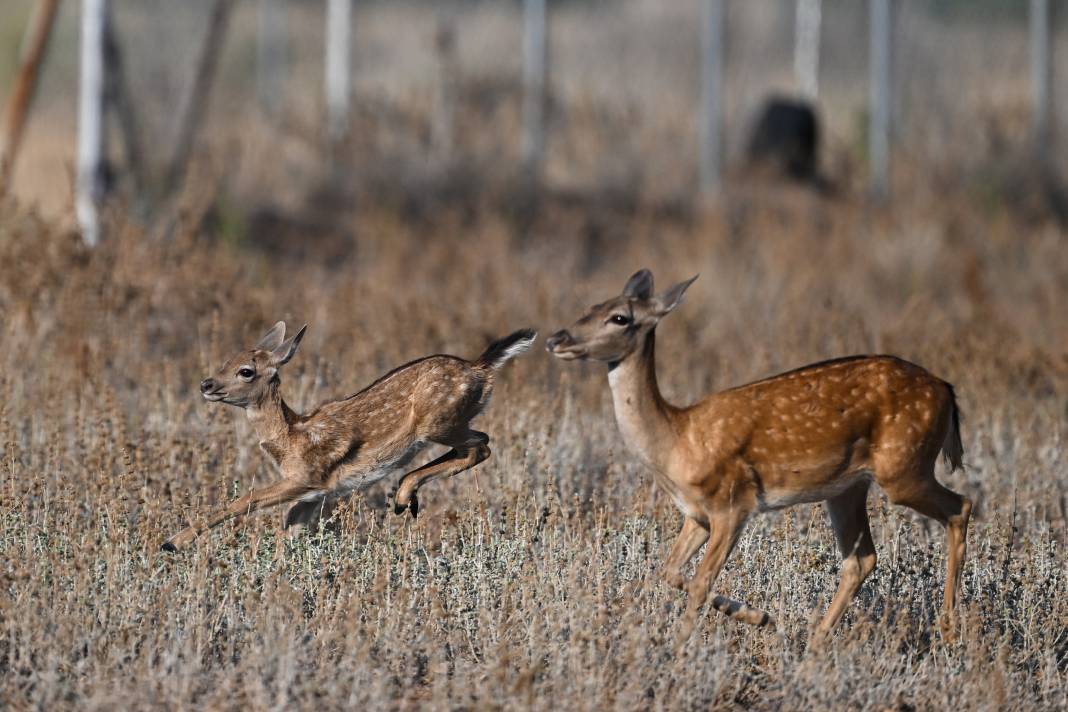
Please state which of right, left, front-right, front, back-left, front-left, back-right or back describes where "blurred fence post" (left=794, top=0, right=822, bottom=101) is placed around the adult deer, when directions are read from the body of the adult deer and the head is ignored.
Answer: right

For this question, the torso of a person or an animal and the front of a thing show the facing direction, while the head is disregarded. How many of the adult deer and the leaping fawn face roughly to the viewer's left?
2

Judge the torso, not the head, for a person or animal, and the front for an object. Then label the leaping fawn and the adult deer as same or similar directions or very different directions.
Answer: same or similar directions

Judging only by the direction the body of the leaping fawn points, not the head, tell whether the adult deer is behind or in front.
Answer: behind

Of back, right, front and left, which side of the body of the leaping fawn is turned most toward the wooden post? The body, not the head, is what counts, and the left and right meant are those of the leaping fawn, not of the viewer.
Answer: right

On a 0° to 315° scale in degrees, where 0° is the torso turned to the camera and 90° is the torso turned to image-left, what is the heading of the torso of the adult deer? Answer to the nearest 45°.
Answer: approximately 90°

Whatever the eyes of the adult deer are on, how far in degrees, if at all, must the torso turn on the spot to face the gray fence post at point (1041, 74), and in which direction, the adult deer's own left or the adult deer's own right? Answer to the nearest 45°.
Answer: approximately 90° to the adult deer's own right

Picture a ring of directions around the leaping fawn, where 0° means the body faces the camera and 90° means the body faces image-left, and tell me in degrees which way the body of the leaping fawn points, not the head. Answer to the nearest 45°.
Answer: approximately 90°

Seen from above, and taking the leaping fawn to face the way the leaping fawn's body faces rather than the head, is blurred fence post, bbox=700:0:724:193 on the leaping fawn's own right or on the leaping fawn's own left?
on the leaping fawn's own right

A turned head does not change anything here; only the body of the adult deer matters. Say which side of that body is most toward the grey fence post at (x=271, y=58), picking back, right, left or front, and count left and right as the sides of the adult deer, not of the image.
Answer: right

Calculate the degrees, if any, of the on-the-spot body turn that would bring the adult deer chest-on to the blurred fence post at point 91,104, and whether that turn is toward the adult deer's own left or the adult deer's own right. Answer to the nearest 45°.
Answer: approximately 45° to the adult deer's own right

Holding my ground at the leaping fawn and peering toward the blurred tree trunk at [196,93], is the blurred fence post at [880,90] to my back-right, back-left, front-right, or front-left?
front-right
